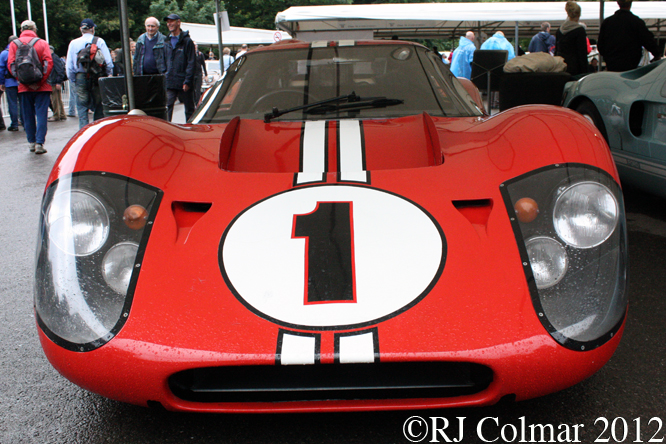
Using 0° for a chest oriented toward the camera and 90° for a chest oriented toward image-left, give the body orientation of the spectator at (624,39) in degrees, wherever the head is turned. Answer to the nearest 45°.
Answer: approximately 180°

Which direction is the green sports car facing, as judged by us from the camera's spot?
facing the viewer and to the right of the viewer

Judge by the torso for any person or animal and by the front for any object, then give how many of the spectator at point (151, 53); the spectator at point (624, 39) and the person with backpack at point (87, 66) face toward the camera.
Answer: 1

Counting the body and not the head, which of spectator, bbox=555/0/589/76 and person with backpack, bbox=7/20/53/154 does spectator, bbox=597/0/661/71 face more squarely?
the spectator

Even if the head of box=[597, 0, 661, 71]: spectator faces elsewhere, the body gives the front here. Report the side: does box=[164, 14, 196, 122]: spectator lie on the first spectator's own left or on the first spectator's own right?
on the first spectator's own left

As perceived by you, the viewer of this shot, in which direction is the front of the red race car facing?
facing the viewer

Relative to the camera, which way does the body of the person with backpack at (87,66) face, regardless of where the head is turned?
away from the camera

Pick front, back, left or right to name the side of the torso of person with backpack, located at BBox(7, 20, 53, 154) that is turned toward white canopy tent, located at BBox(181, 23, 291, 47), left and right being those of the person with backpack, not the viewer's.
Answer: front

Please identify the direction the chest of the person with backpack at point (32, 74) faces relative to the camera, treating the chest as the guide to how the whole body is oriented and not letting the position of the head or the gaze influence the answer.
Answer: away from the camera
